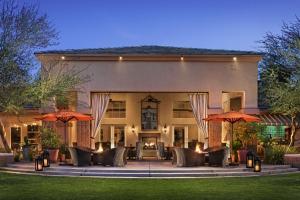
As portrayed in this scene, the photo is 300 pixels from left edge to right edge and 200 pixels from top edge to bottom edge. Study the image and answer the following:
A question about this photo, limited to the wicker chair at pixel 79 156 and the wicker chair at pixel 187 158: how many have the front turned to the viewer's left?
0

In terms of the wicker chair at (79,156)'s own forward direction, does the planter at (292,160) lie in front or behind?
in front

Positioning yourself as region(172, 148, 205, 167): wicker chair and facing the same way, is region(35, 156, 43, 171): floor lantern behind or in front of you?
behind
